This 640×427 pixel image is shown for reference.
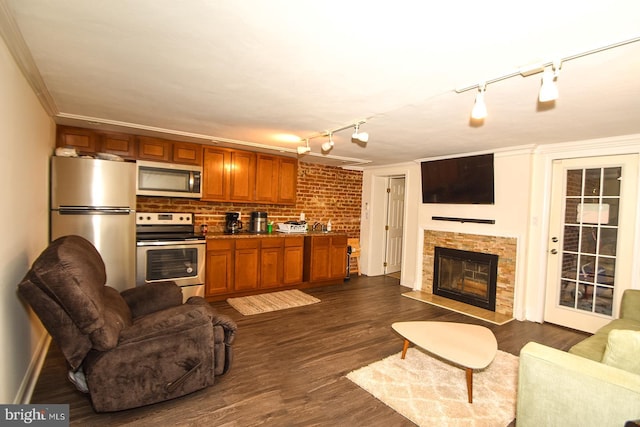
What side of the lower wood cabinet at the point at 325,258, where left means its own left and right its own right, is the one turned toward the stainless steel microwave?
right

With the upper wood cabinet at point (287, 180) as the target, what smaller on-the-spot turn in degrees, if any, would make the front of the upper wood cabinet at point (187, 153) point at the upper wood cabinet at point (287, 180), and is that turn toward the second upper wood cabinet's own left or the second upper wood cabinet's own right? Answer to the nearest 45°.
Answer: approximately 90° to the second upper wood cabinet's own left

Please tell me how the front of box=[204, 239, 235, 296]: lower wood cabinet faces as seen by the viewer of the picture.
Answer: facing the viewer and to the right of the viewer

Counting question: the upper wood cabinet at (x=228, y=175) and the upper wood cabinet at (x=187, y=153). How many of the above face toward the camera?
2

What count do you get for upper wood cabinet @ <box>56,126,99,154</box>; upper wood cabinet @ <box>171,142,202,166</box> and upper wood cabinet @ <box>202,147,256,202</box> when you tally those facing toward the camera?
3

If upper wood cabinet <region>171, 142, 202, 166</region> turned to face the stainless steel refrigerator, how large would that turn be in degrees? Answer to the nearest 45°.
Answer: approximately 45° to its right

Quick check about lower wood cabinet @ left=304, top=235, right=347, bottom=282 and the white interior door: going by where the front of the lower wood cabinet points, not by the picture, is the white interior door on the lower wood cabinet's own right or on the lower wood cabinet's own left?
on the lower wood cabinet's own left

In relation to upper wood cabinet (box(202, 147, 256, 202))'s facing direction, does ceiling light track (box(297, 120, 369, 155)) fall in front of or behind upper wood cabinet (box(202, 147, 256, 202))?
in front

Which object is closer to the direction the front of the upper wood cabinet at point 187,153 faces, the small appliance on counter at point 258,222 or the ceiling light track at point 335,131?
the ceiling light track
